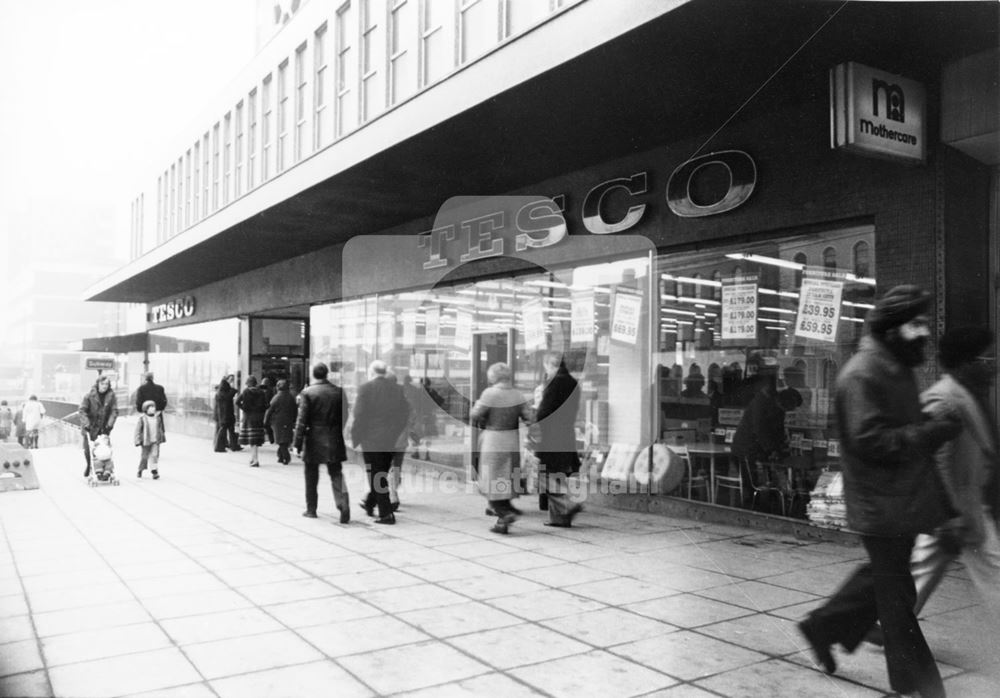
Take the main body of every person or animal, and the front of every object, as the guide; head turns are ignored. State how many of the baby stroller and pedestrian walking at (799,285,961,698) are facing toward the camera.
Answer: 1

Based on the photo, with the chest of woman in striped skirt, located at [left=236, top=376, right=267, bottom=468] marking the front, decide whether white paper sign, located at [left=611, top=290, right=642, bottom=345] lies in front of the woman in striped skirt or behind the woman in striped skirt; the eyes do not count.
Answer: behind

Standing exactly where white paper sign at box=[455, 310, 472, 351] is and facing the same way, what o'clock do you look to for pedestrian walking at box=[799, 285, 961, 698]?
The pedestrian walking is roughly at 10 o'clock from the white paper sign.

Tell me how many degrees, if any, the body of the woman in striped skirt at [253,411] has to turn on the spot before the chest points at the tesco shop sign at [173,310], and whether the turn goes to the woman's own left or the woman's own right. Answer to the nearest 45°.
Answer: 0° — they already face it

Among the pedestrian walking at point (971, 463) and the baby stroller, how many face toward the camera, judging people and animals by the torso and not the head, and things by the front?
1

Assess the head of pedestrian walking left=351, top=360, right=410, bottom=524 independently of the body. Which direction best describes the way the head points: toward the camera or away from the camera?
away from the camera

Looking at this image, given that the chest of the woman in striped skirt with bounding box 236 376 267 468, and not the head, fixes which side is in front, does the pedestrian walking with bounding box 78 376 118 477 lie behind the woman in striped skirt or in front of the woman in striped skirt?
behind

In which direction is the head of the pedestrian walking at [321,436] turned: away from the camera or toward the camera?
away from the camera
